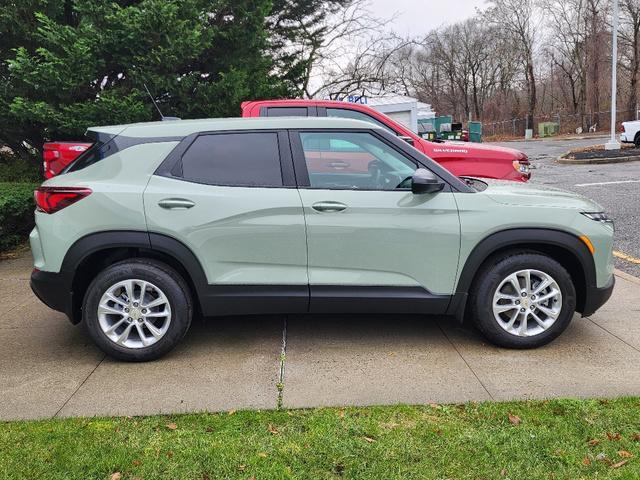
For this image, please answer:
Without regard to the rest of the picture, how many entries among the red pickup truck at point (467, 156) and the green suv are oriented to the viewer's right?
2

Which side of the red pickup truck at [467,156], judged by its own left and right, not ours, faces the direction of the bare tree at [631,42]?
left

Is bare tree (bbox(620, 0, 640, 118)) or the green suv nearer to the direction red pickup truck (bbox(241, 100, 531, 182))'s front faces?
the bare tree

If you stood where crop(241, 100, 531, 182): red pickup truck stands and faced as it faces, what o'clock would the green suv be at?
The green suv is roughly at 4 o'clock from the red pickup truck.

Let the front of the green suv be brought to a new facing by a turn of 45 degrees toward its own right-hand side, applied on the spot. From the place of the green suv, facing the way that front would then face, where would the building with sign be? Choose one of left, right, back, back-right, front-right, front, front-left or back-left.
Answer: back-left

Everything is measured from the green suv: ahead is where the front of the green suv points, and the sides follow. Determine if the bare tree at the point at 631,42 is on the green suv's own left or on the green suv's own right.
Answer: on the green suv's own left

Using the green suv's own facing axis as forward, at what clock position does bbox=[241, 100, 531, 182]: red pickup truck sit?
The red pickup truck is roughly at 10 o'clock from the green suv.

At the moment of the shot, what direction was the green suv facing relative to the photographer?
facing to the right of the viewer

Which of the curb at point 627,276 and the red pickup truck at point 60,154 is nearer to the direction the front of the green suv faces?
the curb

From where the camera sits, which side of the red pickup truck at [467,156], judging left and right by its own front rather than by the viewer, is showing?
right
